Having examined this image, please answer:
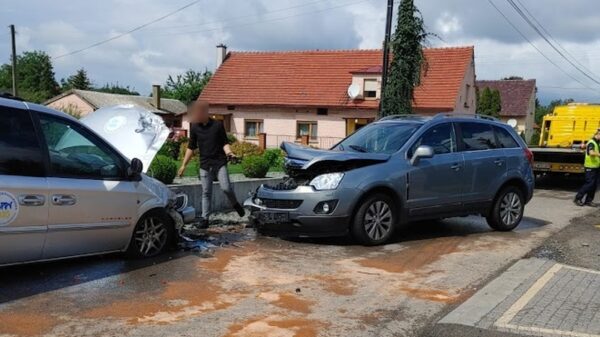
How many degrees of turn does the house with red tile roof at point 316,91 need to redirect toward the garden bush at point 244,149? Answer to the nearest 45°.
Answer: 0° — it already faces it

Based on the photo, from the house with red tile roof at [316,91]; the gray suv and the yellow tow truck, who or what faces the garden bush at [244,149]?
the house with red tile roof

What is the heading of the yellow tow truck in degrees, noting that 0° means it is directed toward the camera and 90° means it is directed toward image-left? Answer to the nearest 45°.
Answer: approximately 180°

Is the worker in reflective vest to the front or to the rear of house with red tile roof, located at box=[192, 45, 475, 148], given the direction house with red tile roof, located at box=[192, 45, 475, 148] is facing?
to the front

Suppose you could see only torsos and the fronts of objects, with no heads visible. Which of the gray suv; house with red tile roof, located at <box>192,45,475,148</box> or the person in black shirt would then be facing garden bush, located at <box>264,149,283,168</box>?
the house with red tile roof

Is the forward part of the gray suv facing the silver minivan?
yes

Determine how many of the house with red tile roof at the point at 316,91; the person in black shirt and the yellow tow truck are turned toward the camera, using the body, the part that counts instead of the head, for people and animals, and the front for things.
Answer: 2

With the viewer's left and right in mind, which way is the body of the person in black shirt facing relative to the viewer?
facing the viewer

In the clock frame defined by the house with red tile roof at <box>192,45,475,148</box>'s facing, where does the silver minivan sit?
The silver minivan is roughly at 12 o'clock from the house with red tile roof.

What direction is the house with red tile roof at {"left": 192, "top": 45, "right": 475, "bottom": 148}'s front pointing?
toward the camera
